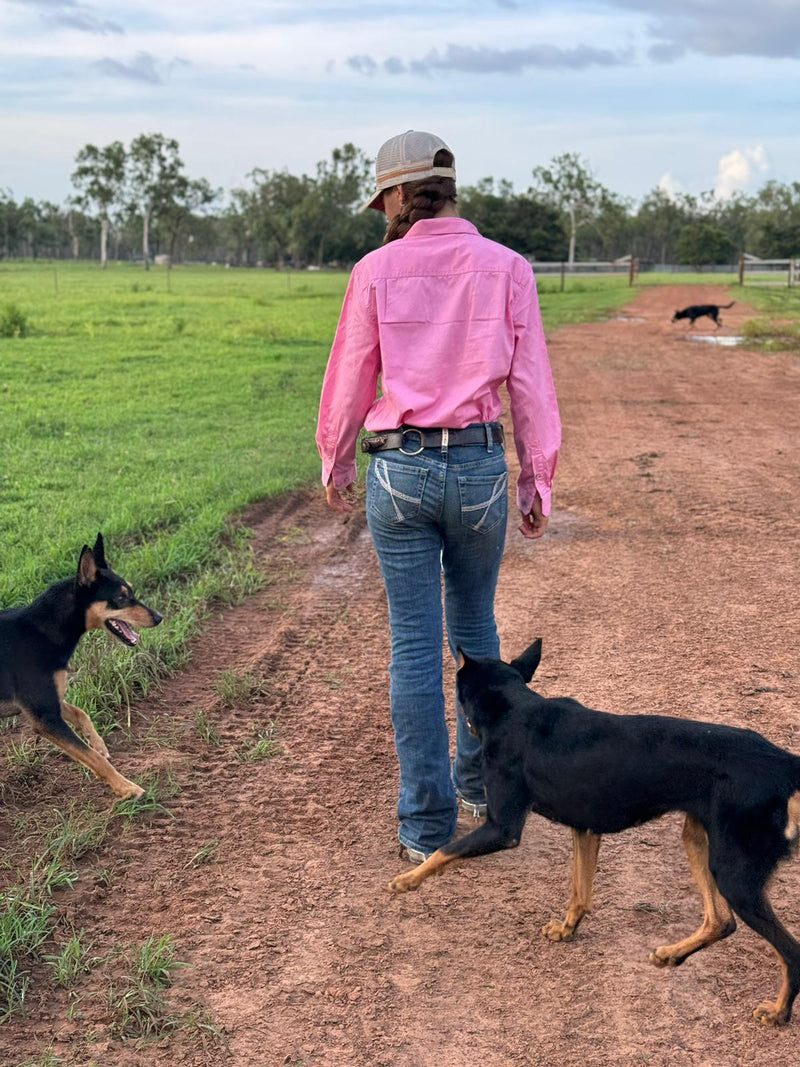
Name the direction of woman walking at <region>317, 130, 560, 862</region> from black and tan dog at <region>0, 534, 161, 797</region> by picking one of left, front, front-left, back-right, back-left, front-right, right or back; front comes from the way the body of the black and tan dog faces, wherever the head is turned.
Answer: front-right

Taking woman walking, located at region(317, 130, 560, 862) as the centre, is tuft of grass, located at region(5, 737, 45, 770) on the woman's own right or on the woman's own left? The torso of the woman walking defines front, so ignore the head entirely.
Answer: on the woman's own left

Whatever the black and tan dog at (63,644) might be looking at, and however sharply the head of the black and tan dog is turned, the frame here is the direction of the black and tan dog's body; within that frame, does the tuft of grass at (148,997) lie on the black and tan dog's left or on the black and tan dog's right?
on the black and tan dog's right

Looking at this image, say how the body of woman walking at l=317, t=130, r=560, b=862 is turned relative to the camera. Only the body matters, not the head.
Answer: away from the camera

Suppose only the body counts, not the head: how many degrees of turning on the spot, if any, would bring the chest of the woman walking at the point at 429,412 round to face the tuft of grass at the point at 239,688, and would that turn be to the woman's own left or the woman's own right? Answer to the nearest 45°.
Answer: approximately 45° to the woman's own left

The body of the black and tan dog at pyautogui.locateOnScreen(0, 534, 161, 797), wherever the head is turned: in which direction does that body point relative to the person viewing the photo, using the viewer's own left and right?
facing to the right of the viewer

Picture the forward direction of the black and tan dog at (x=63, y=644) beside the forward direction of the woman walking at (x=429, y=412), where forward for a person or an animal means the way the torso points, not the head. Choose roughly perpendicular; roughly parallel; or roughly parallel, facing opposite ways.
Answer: roughly perpendicular

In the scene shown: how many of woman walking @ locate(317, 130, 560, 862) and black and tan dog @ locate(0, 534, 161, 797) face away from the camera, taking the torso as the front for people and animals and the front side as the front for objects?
1

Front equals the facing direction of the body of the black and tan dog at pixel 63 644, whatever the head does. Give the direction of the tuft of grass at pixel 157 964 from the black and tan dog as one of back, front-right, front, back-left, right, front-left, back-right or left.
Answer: right

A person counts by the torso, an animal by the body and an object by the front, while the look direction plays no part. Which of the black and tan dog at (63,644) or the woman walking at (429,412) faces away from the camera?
the woman walking

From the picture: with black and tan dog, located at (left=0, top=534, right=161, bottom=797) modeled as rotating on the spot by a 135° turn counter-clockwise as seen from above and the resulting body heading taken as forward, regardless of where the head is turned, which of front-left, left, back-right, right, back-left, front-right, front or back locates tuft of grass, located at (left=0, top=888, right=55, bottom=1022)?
back-left

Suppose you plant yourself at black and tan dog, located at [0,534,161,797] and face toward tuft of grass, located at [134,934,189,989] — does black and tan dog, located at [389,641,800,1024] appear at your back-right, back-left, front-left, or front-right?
front-left

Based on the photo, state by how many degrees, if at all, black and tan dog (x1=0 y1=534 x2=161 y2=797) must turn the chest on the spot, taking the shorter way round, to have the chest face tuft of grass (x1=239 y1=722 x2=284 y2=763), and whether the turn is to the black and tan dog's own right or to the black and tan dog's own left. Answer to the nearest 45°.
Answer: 0° — it already faces it
